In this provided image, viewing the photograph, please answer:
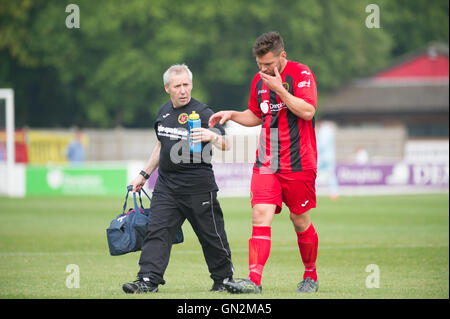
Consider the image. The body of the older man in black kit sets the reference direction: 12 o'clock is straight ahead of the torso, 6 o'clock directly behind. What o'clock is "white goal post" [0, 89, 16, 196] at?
The white goal post is roughly at 4 o'clock from the older man in black kit.

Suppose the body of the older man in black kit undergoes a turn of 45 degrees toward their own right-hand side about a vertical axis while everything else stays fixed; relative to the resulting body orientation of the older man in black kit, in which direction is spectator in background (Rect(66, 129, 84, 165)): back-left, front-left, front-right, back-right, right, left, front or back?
right

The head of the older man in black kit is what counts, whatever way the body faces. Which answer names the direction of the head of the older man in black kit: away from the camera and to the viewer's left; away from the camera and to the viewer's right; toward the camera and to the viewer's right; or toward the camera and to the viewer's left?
toward the camera and to the viewer's right

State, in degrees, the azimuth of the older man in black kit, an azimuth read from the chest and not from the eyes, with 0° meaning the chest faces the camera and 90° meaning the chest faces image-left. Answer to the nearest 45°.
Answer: approximately 45°

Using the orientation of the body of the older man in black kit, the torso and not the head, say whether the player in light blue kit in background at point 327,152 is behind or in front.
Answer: behind
